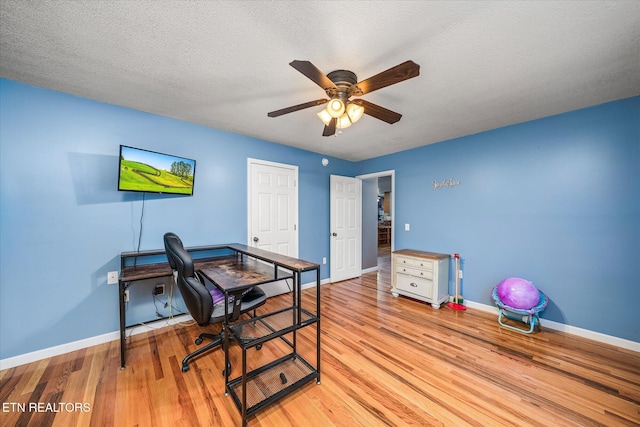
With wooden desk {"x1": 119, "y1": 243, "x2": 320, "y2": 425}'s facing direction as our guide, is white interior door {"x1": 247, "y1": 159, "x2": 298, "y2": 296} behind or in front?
behind

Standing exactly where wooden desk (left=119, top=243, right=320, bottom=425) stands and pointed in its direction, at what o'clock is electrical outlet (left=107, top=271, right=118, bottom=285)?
The electrical outlet is roughly at 3 o'clock from the wooden desk.

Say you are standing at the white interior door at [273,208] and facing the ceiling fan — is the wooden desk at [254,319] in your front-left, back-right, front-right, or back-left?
front-right

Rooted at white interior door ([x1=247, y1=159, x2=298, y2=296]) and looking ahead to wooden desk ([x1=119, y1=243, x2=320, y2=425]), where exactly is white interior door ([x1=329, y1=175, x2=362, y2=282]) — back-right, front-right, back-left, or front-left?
back-left

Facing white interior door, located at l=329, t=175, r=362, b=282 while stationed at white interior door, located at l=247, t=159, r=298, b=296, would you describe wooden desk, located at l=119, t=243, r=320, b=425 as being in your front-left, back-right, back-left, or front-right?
back-right

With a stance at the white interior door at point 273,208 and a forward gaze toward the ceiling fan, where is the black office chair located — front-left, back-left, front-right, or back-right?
front-right
